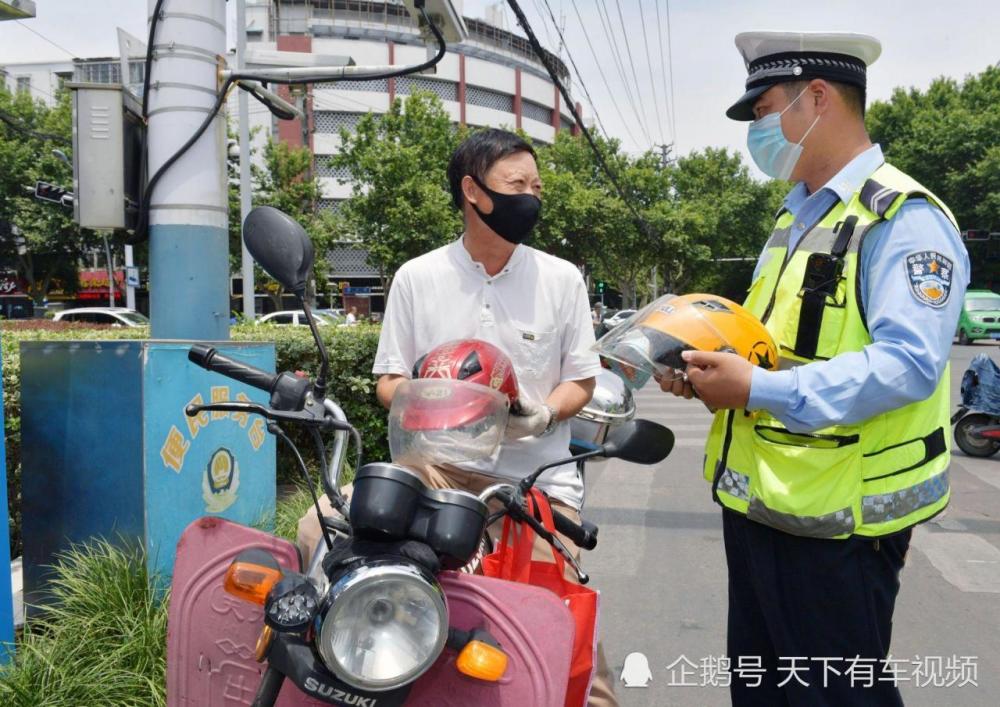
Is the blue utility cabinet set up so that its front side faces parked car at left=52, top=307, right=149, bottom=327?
no

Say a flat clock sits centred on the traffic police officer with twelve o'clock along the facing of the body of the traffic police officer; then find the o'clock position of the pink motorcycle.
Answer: The pink motorcycle is roughly at 12 o'clock from the traffic police officer.

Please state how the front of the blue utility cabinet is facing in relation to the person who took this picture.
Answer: facing the viewer and to the right of the viewer

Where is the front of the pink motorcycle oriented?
toward the camera

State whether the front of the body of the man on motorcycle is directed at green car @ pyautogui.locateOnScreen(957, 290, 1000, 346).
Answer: no

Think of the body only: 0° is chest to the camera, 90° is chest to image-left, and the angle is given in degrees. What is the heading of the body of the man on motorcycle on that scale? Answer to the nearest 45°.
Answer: approximately 0°

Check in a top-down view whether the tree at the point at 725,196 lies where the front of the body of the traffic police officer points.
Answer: no

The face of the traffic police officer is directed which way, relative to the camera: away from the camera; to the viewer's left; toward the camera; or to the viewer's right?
to the viewer's left

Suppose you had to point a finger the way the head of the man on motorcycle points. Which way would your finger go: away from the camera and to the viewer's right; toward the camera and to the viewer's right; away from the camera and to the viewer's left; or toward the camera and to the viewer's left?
toward the camera and to the viewer's right

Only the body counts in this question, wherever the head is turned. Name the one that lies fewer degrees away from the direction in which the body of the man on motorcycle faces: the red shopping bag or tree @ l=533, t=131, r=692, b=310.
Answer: the red shopping bag

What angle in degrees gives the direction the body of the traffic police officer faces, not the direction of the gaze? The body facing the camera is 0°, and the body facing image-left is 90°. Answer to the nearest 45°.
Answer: approximately 45°

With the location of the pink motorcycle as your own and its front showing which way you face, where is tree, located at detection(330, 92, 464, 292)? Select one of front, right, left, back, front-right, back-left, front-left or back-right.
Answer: back
